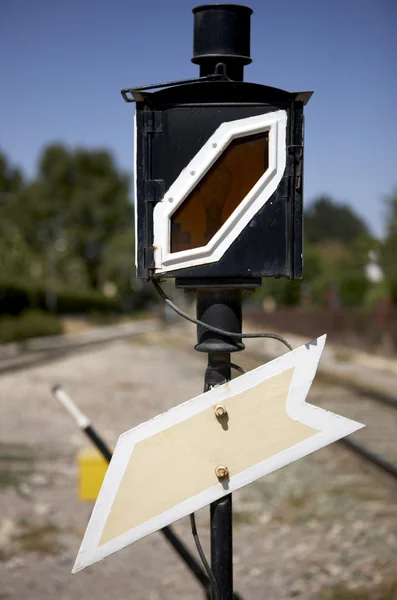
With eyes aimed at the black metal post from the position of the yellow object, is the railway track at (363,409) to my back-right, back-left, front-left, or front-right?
back-left

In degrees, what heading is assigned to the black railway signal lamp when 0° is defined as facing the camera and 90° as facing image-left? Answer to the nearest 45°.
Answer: approximately 0°

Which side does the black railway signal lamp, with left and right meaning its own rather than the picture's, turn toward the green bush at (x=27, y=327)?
back

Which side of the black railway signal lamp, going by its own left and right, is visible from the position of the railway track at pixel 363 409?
back

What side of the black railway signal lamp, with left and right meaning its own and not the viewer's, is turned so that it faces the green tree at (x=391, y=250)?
back

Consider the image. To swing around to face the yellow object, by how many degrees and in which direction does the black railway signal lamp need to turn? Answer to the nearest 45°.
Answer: approximately 180°
